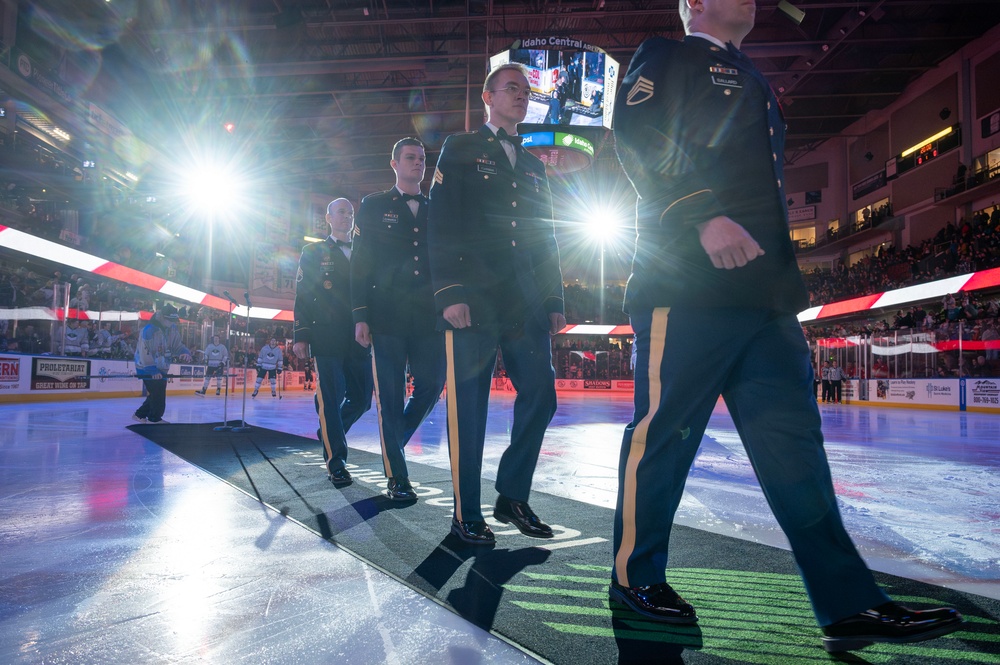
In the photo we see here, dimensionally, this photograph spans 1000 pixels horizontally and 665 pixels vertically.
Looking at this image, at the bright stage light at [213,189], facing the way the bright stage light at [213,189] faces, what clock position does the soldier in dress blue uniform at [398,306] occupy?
The soldier in dress blue uniform is roughly at 12 o'clock from the bright stage light.

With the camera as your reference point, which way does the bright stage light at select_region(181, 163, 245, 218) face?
facing the viewer

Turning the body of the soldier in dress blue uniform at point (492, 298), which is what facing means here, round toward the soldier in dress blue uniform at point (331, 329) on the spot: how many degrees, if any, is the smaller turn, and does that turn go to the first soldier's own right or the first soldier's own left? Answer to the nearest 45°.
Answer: approximately 180°

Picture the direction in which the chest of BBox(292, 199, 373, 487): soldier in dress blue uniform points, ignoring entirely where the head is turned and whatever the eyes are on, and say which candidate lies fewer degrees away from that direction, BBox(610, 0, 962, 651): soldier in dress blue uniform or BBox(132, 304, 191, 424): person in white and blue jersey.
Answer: the soldier in dress blue uniform

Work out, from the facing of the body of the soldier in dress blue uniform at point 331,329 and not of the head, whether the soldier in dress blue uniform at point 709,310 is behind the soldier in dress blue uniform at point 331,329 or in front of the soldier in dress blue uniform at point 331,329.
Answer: in front

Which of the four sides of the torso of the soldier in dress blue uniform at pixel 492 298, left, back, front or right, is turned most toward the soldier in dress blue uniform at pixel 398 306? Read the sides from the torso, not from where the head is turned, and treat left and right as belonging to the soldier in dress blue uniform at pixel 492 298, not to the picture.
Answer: back

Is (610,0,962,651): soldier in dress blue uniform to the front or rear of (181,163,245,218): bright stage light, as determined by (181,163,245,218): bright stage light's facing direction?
to the front

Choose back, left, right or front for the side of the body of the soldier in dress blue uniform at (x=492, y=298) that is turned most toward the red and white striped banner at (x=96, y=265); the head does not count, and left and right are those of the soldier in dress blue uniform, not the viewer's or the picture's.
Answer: back

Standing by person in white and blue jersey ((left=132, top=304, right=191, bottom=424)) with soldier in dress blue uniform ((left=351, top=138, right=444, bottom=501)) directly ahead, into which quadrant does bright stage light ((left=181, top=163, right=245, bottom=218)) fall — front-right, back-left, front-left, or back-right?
back-left

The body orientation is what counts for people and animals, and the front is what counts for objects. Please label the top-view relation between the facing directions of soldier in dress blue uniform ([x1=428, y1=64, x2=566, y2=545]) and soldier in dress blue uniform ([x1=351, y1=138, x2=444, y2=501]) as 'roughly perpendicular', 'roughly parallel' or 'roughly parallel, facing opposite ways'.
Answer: roughly parallel

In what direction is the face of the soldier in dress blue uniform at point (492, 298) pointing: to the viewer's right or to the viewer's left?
to the viewer's right

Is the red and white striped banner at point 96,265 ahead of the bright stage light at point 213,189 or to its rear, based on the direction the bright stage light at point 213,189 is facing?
ahead

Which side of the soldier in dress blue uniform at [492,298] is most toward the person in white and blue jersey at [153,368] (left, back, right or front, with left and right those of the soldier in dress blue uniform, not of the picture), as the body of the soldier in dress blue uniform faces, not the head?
back

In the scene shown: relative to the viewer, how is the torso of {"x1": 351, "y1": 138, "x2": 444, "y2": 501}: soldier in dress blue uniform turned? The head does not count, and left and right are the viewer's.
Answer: facing the viewer and to the right of the viewer

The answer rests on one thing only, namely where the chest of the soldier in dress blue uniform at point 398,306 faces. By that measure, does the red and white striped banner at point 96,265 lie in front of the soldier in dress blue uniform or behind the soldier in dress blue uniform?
behind

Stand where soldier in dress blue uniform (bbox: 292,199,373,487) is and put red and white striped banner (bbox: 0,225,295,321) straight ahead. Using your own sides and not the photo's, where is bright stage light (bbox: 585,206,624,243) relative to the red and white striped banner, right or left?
right

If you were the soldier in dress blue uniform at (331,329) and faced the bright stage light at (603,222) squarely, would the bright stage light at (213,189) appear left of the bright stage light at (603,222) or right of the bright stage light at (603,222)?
left

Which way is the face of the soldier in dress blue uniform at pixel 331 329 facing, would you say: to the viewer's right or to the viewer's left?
to the viewer's right

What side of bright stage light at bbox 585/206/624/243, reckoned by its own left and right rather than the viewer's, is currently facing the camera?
front

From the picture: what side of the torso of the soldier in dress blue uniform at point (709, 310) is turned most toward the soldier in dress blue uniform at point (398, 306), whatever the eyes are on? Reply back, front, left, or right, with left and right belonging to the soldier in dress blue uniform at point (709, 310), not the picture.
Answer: back
